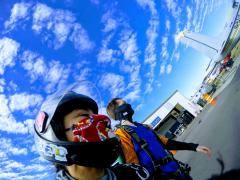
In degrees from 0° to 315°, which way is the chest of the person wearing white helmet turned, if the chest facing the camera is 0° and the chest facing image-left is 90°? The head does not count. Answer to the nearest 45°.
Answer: approximately 315°

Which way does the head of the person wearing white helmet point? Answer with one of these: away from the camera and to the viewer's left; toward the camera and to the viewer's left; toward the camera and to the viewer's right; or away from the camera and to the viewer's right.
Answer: toward the camera and to the viewer's right

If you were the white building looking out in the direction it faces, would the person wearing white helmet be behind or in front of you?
in front

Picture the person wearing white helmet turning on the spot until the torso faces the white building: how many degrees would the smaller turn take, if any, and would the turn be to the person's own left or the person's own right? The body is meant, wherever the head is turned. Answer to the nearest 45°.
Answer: approximately 90° to the person's own left
